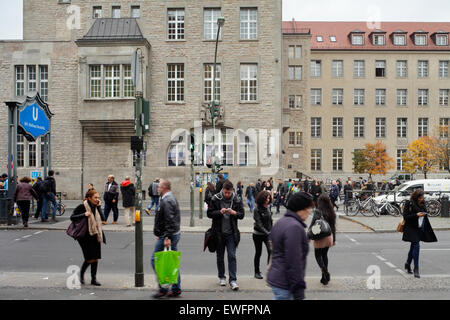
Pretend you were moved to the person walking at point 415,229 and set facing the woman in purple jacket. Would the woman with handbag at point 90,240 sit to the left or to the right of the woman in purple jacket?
right

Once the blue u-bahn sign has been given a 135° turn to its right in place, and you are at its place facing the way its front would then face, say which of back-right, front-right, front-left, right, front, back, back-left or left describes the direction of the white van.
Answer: back

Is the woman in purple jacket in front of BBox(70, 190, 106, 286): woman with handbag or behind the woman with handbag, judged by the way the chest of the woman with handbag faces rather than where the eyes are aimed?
in front

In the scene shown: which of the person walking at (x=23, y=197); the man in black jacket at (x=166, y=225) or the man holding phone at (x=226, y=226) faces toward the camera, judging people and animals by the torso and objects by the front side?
the man holding phone

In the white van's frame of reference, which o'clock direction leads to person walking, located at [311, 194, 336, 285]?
The person walking is roughly at 9 o'clock from the white van.

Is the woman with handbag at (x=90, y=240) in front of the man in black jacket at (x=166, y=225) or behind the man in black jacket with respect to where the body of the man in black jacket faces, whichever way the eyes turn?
in front

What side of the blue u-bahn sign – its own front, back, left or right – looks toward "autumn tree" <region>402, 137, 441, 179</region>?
left

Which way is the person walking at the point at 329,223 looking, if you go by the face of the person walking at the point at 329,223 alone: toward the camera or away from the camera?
away from the camera

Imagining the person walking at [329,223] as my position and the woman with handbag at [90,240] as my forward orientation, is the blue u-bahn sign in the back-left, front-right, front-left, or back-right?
front-right

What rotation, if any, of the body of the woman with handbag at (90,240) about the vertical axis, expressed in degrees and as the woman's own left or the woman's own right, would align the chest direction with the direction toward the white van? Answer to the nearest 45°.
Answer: approximately 90° to the woman's own left

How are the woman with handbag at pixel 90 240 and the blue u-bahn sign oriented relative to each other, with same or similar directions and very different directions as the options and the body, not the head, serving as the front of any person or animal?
same or similar directions

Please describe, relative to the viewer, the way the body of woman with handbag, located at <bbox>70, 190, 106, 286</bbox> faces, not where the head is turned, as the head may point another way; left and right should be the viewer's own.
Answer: facing the viewer and to the right of the viewer

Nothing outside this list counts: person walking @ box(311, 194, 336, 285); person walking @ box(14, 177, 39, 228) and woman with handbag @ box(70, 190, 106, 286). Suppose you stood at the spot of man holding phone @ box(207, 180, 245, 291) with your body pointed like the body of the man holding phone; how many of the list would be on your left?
1
